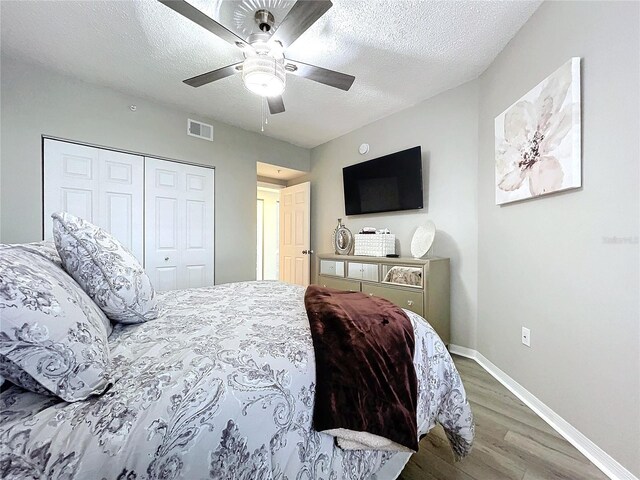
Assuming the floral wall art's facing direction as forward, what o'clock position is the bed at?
The bed is roughly at 11 o'clock from the floral wall art.

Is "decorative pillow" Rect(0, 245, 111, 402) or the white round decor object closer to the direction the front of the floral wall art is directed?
the decorative pillow

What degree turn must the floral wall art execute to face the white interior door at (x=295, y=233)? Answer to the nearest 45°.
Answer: approximately 45° to its right

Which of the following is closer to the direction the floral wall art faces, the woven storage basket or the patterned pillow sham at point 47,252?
the patterned pillow sham

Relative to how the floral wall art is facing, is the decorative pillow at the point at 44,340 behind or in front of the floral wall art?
in front

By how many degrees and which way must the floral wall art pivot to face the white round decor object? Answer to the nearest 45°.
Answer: approximately 90° to its right

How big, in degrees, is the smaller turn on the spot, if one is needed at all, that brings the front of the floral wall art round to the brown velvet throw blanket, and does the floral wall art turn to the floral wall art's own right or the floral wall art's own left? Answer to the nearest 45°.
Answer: approximately 45° to the floral wall art's own left

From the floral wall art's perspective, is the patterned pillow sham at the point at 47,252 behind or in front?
in front

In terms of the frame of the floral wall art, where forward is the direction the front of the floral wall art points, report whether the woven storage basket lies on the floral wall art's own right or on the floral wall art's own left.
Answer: on the floral wall art's own right

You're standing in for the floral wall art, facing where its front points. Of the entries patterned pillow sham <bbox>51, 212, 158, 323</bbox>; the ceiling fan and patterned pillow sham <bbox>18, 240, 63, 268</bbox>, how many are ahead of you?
3

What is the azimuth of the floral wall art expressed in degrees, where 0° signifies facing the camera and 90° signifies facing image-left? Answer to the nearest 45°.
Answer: approximately 45°
